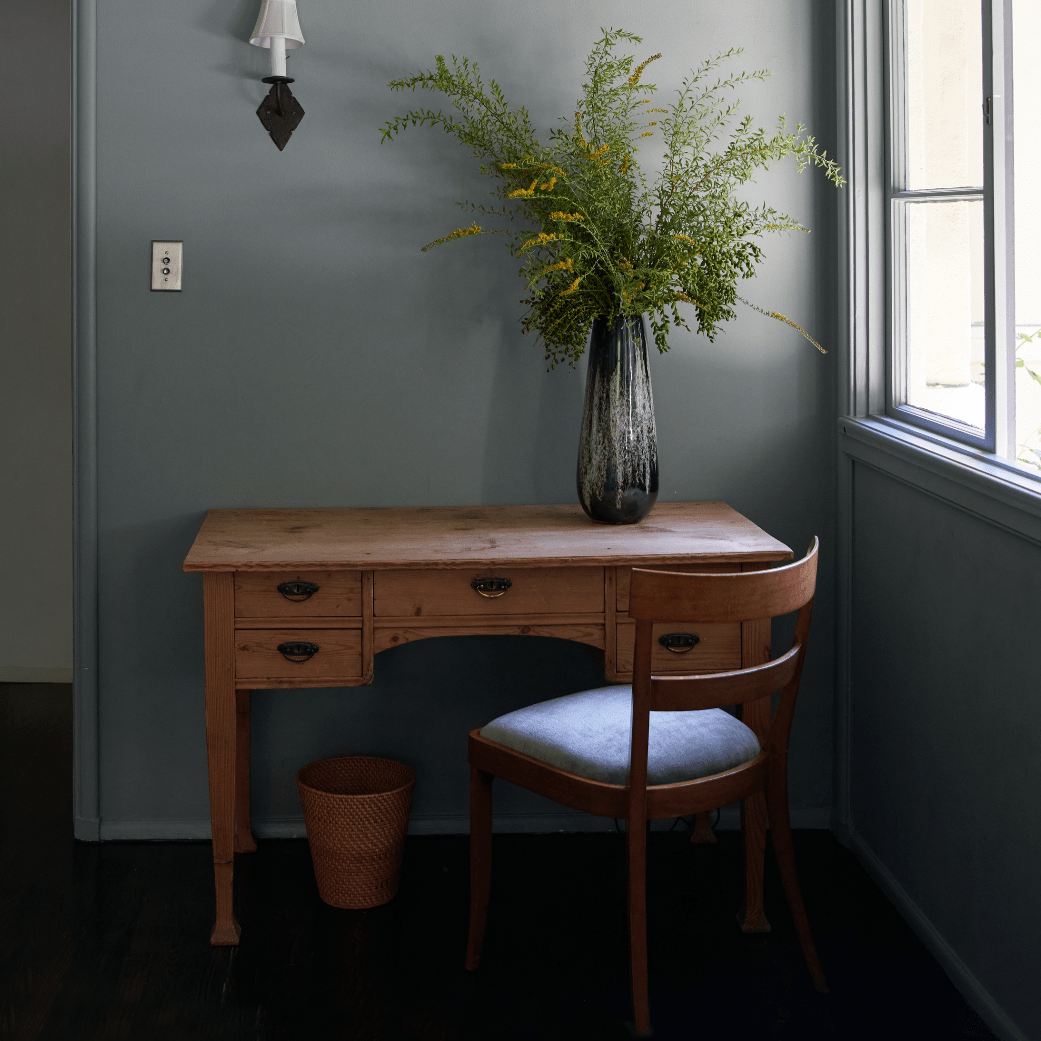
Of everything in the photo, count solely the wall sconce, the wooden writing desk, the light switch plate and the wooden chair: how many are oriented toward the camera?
3

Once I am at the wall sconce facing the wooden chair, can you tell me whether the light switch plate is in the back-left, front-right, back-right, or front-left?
back-right

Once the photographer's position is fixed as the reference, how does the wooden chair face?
facing away from the viewer and to the left of the viewer

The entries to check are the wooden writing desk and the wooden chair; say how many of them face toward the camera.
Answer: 1

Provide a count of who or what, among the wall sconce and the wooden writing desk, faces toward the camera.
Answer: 2
